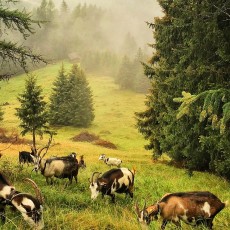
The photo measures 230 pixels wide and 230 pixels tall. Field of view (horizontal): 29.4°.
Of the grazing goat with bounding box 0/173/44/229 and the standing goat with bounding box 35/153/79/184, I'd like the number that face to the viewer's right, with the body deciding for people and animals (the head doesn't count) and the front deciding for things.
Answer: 1

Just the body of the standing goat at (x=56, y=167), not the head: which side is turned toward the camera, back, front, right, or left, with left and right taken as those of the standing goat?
left

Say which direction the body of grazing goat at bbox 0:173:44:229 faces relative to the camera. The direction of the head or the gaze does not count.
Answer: to the viewer's right

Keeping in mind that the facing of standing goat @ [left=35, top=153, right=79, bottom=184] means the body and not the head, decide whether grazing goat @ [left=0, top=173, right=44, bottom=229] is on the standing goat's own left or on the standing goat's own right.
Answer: on the standing goat's own left

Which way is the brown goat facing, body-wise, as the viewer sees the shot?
to the viewer's left

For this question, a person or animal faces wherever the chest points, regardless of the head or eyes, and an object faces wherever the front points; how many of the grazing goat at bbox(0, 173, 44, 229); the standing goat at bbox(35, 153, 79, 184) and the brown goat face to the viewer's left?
2

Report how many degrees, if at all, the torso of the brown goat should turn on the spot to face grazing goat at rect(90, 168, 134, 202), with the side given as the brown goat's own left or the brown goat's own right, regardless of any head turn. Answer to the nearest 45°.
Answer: approximately 45° to the brown goat's own right

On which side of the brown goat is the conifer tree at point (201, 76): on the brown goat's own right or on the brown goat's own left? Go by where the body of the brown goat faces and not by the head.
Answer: on the brown goat's own right

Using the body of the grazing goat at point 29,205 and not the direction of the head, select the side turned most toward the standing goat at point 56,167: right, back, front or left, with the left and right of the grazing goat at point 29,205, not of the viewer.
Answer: left

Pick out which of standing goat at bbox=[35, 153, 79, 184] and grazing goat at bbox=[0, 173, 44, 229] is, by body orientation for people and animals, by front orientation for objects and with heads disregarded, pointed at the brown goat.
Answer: grazing goat at bbox=[0, 173, 44, 229]

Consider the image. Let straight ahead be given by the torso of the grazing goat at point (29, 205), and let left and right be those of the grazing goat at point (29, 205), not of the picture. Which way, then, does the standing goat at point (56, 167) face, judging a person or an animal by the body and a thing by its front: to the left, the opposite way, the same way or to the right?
the opposite way

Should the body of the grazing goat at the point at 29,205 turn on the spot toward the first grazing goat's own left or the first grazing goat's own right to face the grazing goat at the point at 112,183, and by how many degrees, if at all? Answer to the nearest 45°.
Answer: approximately 45° to the first grazing goat's own left

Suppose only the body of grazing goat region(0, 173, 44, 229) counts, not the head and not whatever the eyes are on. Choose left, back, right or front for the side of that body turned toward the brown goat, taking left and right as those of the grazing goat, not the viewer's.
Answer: front
